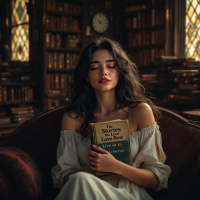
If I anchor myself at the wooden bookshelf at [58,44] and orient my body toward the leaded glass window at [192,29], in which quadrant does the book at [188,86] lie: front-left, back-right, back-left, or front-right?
front-right

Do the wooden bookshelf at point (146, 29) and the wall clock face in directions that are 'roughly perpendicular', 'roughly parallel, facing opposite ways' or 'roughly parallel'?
roughly parallel

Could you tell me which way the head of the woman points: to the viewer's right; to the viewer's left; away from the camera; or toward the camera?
toward the camera

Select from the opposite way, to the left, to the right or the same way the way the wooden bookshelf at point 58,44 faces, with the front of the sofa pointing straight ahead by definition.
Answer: the same way

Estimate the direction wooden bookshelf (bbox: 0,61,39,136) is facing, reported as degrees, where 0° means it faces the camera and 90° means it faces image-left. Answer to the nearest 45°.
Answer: approximately 0°

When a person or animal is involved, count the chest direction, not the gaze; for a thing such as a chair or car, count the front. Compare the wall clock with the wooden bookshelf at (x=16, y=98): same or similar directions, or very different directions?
same or similar directions

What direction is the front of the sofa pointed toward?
toward the camera

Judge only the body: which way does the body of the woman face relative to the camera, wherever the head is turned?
toward the camera

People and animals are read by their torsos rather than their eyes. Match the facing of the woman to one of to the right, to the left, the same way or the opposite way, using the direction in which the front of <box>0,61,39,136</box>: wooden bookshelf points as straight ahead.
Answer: the same way

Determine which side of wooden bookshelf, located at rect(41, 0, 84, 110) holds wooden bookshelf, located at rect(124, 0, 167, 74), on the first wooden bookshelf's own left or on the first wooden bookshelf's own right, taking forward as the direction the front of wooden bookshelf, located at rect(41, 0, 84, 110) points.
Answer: on the first wooden bookshelf's own left

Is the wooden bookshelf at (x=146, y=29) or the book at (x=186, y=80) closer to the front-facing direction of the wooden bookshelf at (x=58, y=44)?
the book

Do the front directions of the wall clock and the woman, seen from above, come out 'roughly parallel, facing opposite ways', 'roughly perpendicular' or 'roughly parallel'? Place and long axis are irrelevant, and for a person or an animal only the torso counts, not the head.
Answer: roughly parallel

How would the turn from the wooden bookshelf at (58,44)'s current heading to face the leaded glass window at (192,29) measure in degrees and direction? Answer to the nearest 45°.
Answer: approximately 45° to its left

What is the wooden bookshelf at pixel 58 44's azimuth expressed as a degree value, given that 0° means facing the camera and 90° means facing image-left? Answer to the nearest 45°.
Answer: approximately 0°

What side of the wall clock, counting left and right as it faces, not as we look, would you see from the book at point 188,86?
front
